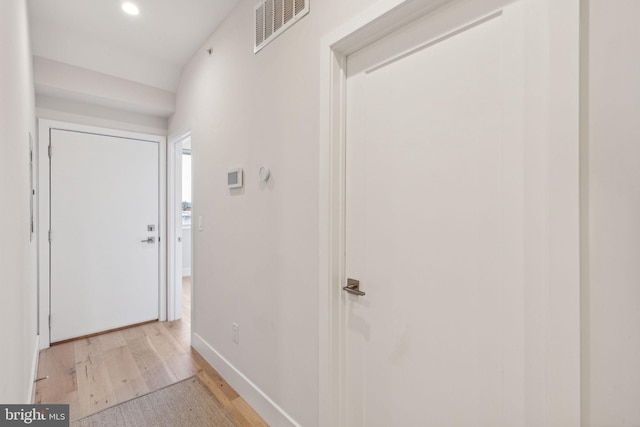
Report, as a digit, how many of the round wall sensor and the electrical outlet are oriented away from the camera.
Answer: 0

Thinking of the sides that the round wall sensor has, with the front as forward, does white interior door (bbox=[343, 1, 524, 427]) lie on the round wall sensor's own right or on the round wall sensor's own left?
on the round wall sensor's own left

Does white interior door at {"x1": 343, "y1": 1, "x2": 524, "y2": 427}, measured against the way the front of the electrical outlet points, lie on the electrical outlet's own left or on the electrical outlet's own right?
on the electrical outlet's own left

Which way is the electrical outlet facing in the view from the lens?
facing the viewer and to the left of the viewer

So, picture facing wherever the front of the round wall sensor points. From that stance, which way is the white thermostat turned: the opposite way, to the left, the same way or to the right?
the same way

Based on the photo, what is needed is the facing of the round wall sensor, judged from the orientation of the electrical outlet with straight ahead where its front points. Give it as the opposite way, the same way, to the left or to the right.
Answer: the same way

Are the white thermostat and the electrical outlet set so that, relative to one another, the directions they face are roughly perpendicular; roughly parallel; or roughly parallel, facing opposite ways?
roughly parallel

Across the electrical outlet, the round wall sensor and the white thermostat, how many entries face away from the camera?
0
